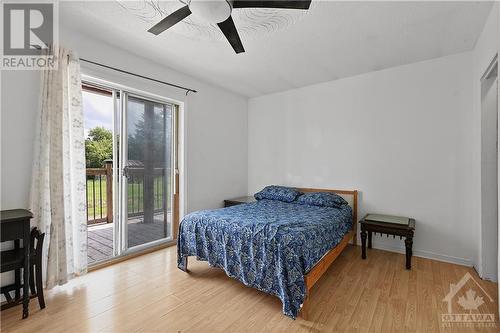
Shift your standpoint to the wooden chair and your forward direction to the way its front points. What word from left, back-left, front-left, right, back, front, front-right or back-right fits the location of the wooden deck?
back-right

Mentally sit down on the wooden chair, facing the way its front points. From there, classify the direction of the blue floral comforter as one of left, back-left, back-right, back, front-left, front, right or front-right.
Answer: back-left

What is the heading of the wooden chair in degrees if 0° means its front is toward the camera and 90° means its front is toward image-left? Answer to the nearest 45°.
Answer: approximately 90°

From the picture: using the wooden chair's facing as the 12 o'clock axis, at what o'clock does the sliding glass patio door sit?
The sliding glass patio door is roughly at 5 o'clock from the wooden chair.
